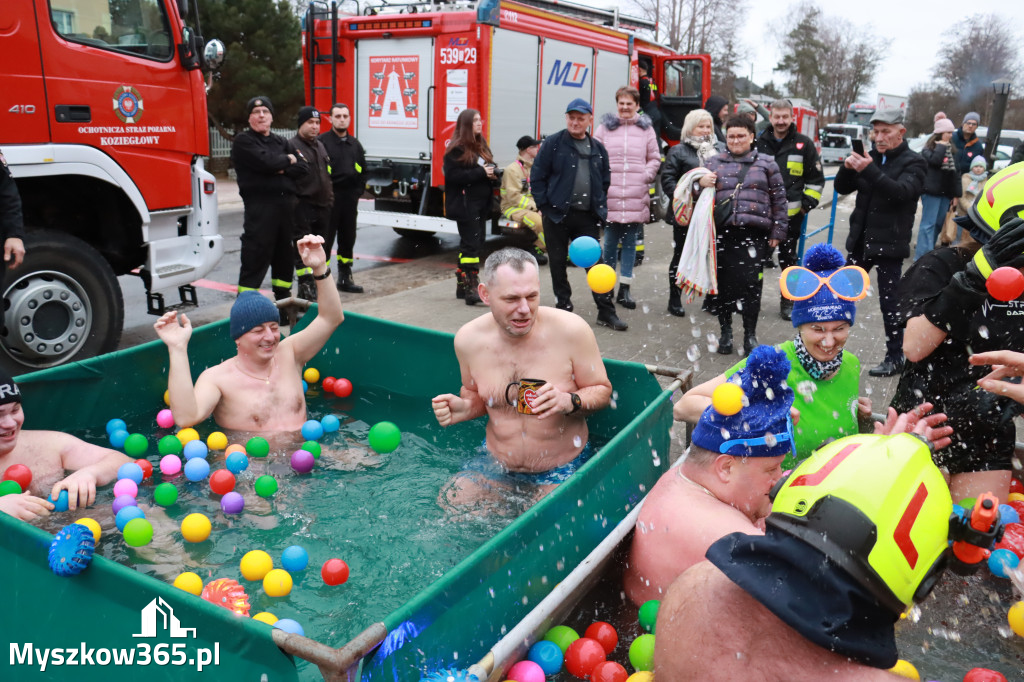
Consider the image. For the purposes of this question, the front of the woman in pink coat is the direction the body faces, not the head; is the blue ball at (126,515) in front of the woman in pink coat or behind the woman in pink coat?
in front

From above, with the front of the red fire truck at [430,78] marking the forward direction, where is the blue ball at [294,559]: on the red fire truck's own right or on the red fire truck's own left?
on the red fire truck's own right

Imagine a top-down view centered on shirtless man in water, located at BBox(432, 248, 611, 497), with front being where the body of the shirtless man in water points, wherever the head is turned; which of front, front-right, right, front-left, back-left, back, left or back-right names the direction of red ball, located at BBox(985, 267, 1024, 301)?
front-left

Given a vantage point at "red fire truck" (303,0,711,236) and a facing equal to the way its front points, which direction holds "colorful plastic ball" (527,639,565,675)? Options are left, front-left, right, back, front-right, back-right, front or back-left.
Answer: back-right

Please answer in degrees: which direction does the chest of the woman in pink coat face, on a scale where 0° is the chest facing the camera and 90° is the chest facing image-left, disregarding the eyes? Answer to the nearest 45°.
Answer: approximately 0°

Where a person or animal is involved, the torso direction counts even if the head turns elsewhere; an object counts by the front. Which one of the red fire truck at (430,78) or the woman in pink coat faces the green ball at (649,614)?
the woman in pink coat

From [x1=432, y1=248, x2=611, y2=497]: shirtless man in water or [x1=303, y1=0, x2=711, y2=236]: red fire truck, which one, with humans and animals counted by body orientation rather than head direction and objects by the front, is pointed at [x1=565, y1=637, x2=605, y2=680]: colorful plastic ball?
the shirtless man in water

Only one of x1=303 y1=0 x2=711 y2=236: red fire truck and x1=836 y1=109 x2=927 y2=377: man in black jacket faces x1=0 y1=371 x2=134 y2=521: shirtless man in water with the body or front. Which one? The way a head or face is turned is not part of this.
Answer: the man in black jacket

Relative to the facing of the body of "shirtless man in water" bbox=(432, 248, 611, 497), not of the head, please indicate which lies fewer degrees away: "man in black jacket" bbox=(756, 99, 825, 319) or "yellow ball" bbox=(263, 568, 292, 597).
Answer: the yellow ball
